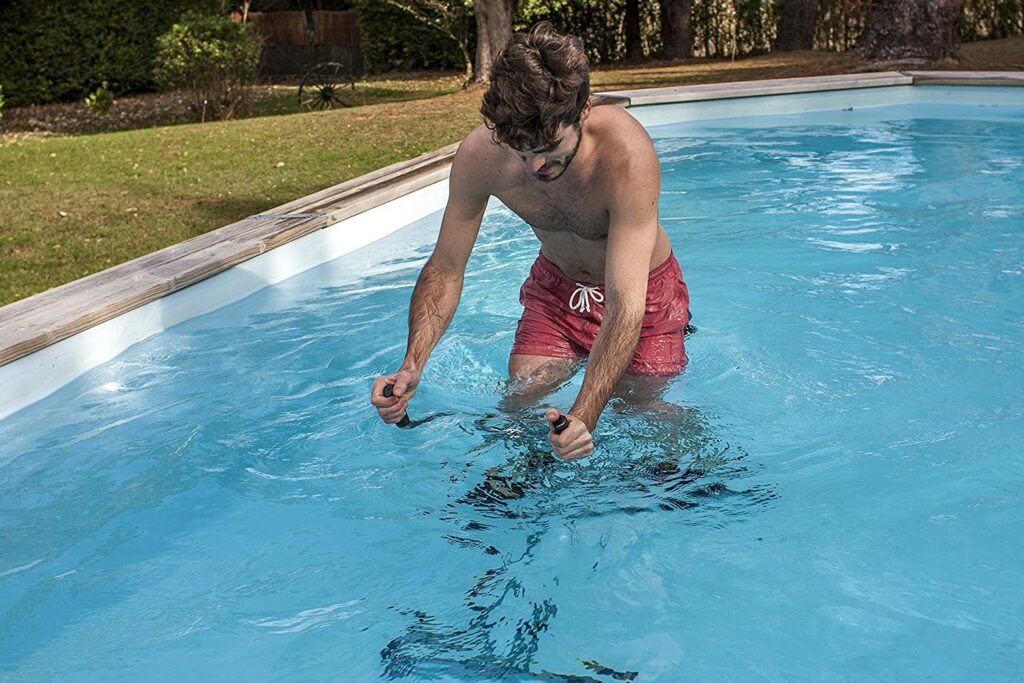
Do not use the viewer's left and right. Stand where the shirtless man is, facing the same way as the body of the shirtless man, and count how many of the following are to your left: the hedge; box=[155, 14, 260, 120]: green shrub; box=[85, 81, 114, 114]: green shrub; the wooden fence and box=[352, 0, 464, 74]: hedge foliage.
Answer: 0

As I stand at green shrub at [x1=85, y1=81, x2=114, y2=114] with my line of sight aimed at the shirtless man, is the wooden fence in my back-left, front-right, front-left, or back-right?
back-left

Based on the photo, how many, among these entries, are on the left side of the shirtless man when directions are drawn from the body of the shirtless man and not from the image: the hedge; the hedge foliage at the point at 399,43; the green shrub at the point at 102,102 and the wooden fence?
0

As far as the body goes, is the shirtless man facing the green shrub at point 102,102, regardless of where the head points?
no

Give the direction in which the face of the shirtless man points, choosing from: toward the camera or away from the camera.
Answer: toward the camera

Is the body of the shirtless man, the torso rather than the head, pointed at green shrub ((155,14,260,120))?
no

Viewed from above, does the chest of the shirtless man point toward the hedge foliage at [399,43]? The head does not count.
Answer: no

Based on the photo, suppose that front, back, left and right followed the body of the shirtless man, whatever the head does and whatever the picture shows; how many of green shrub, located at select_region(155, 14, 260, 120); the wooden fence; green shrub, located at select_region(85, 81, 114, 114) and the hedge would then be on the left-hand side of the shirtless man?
0

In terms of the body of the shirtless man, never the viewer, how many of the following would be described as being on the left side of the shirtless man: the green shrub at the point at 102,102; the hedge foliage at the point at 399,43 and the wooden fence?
0
